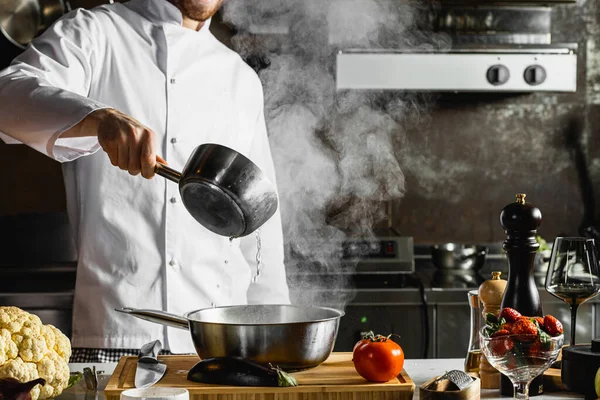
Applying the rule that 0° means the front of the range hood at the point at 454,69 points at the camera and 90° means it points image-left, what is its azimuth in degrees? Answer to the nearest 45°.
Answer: approximately 0°

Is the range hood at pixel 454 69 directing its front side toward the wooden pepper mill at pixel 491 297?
yes

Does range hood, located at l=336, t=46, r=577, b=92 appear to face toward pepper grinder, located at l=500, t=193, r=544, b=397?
yes

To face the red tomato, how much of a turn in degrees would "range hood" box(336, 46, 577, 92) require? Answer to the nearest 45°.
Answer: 0° — it already faces it

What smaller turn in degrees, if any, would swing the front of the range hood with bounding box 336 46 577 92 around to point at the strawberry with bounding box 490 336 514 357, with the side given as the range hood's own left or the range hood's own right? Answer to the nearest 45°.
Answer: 0° — it already faces it

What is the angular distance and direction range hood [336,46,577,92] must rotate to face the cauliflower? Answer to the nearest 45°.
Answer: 0° — it already faces it

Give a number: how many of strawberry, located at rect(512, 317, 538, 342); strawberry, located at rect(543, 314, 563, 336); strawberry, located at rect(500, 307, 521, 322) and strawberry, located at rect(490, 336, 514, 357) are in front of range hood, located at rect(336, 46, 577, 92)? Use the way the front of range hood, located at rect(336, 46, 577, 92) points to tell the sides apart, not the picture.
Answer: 4
